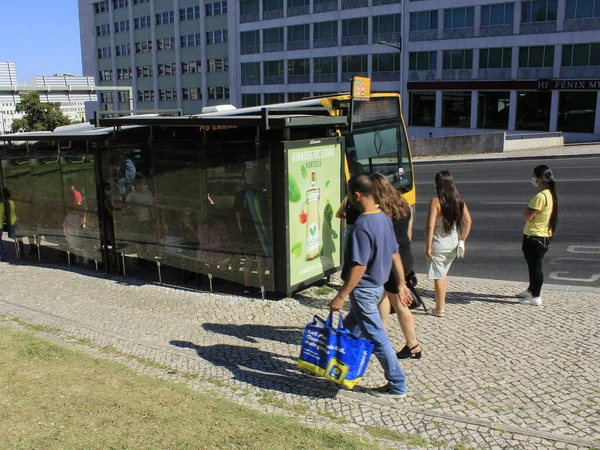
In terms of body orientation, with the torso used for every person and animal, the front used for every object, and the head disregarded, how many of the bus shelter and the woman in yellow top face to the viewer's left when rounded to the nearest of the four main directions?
1

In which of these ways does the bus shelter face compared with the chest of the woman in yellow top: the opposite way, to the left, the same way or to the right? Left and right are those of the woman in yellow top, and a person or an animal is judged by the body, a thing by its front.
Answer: to the right

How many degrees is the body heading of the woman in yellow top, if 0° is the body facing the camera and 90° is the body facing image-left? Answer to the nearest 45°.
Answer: approximately 90°

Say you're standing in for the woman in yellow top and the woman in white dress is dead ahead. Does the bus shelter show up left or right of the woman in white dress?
right

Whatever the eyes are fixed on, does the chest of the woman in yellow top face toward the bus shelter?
yes

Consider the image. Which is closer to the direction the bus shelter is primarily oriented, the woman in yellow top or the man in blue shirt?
the woman in yellow top

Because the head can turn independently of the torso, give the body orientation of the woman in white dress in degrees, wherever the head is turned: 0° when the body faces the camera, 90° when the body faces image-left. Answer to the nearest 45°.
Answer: approximately 135°

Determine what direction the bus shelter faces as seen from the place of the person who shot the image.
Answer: facing away from the viewer and to the right of the viewer

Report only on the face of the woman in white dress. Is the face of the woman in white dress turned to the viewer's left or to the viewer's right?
to the viewer's left

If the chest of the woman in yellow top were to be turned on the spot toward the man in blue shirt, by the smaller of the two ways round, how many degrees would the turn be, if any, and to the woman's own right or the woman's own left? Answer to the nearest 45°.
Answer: approximately 90° to the woman's own left

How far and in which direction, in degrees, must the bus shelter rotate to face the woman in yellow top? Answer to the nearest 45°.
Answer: approximately 90° to its right

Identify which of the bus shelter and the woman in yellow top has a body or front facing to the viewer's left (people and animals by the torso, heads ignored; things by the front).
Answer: the woman in yellow top

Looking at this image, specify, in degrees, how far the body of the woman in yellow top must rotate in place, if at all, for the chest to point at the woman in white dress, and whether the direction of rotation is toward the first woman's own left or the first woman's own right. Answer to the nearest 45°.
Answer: approximately 45° to the first woman's own left

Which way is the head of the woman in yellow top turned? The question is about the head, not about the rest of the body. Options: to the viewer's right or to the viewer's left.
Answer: to the viewer's left
